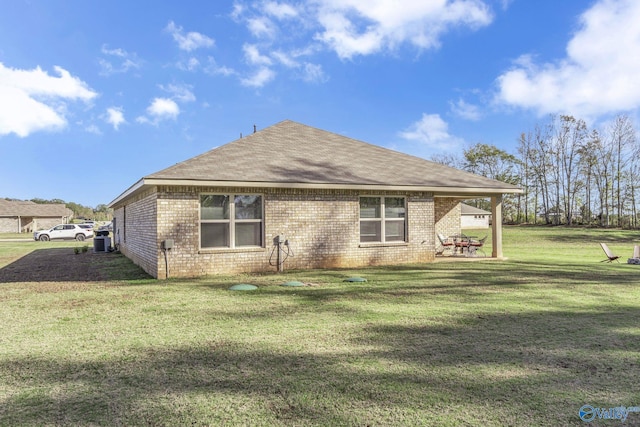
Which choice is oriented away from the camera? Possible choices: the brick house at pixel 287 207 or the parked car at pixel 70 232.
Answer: the brick house

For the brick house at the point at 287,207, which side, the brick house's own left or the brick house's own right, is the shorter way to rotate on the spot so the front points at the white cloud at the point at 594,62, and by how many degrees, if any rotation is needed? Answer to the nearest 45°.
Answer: approximately 45° to the brick house's own right

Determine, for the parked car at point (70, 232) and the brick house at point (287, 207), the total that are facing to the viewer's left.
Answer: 1

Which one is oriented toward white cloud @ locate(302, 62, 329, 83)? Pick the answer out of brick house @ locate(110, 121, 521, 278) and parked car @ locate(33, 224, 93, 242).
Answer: the brick house

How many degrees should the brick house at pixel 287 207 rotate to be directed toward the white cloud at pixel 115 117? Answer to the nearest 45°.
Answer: approximately 45° to its left

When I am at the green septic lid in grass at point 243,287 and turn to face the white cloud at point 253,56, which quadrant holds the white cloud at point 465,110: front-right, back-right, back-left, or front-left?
front-right

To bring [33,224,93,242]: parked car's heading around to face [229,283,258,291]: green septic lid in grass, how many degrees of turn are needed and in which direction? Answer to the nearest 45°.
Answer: approximately 90° to its left

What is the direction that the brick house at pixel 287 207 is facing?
away from the camera

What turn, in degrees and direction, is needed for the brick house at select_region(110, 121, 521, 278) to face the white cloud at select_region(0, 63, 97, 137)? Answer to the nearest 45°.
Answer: approximately 45° to its left

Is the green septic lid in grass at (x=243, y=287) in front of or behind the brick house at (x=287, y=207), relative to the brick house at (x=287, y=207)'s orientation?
behind

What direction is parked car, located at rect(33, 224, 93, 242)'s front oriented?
to the viewer's left
